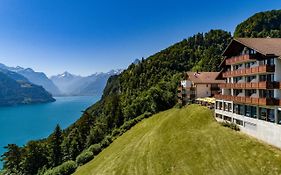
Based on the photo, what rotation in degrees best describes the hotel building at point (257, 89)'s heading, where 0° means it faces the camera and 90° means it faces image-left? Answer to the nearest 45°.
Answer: approximately 45°
